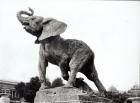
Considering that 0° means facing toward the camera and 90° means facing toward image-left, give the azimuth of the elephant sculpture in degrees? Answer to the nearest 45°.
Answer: approximately 90°
